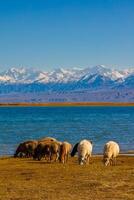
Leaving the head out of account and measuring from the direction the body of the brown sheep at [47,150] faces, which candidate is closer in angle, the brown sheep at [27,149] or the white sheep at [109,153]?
the brown sheep

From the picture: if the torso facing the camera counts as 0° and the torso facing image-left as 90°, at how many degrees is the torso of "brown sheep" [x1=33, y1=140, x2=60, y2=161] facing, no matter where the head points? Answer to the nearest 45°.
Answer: approximately 90°

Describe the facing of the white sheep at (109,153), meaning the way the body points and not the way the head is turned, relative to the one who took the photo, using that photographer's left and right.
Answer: facing the viewer and to the left of the viewer

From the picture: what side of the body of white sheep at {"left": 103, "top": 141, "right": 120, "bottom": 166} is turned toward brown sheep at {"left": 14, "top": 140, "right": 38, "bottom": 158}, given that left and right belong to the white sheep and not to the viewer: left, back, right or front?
right

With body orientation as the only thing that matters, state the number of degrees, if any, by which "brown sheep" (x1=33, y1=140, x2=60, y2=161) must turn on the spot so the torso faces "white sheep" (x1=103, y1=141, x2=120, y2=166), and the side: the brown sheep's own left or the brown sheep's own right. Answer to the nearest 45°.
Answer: approximately 135° to the brown sheep's own left

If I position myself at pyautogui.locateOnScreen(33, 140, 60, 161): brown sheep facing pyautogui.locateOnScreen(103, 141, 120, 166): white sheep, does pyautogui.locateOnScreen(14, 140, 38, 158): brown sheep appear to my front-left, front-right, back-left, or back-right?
back-left

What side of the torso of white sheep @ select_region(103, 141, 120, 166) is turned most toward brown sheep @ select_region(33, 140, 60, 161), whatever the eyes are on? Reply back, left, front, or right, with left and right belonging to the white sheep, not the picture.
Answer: right
